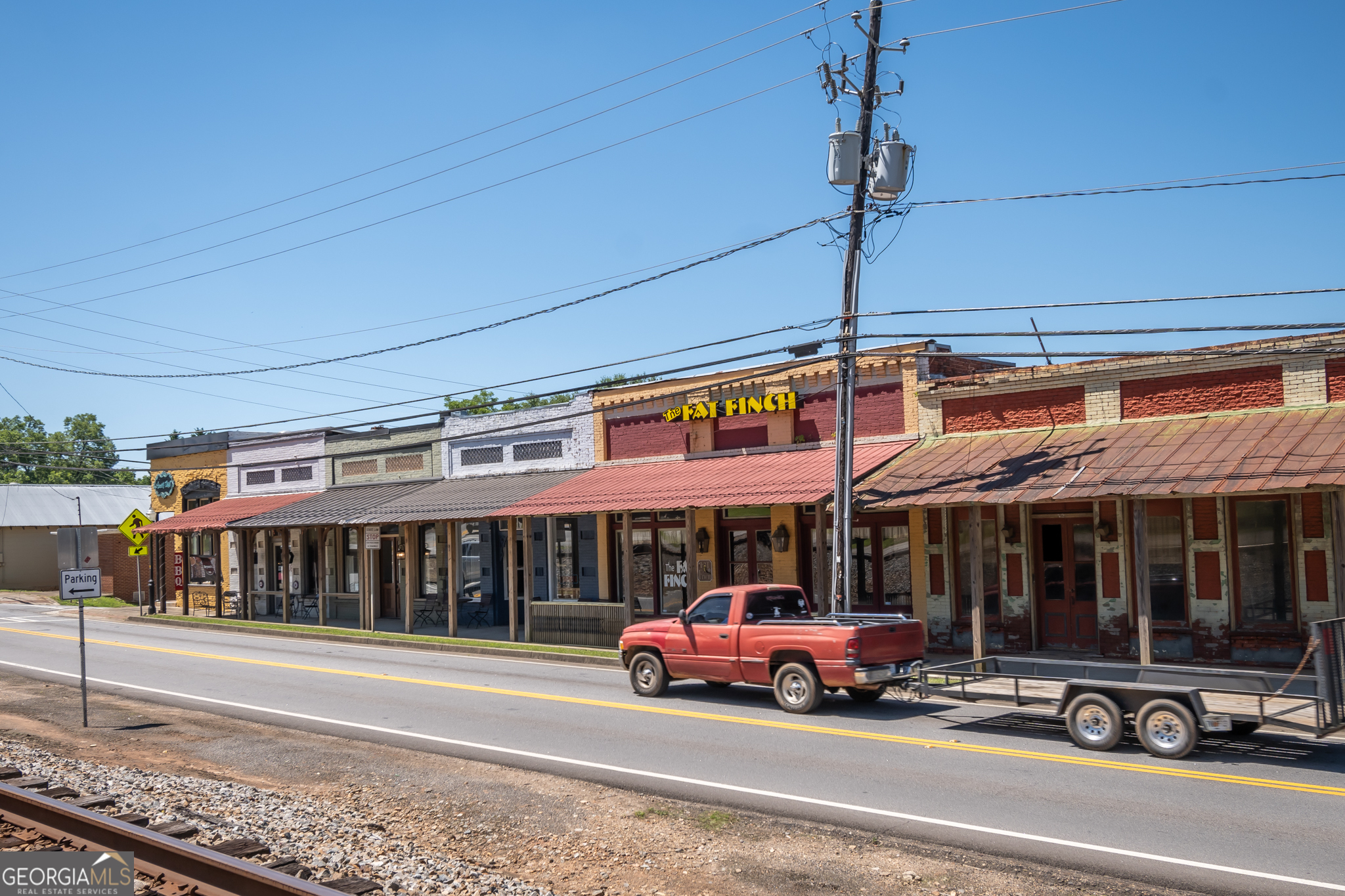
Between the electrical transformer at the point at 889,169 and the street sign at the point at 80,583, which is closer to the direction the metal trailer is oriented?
the street sign

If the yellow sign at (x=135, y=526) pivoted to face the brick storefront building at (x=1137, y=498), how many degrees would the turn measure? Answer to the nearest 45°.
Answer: approximately 45° to its left

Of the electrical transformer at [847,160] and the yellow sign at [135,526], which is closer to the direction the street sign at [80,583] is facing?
the electrical transformer

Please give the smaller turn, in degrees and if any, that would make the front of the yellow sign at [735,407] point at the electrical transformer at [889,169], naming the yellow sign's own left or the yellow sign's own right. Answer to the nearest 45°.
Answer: approximately 45° to the yellow sign's own left

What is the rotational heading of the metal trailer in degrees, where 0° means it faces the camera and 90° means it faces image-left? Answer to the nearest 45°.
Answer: approximately 90°

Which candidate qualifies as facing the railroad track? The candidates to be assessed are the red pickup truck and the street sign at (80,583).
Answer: the street sign

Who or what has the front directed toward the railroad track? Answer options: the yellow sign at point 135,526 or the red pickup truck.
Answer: the yellow sign

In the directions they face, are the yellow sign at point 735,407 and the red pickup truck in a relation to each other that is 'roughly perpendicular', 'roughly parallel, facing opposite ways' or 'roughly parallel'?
roughly perpendicular

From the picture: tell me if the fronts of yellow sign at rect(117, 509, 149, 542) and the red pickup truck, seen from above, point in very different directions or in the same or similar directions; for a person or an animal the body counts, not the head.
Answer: very different directions

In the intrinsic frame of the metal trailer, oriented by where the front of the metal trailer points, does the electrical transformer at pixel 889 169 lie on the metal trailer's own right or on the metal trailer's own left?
on the metal trailer's own right
